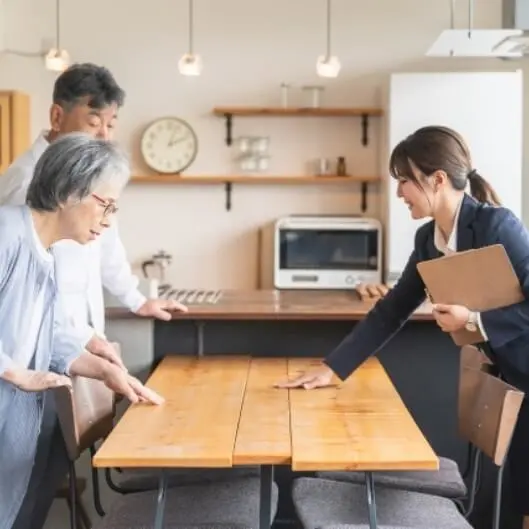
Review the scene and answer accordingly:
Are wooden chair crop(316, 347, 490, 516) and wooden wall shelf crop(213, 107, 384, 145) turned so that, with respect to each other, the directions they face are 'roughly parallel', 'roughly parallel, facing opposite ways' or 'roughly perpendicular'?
roughly perpendicular

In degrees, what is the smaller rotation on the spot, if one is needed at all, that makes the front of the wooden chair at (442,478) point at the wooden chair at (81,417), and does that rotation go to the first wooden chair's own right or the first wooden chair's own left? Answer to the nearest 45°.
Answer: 0° — it already faces it

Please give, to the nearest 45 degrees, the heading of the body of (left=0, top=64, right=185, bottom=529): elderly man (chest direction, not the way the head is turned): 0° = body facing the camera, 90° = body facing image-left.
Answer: approximately 315°

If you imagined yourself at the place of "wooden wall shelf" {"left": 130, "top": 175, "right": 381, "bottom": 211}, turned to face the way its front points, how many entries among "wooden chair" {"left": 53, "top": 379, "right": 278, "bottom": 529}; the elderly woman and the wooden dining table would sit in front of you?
3

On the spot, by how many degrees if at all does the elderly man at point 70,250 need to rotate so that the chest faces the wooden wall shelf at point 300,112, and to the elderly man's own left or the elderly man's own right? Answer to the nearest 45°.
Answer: approximately 90° to the elderly man's own left

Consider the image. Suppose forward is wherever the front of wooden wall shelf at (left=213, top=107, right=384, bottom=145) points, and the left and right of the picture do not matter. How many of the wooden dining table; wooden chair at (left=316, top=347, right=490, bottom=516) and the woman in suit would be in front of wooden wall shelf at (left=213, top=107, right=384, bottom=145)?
3

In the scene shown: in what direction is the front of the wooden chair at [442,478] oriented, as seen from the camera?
facing to the left of the viewer
